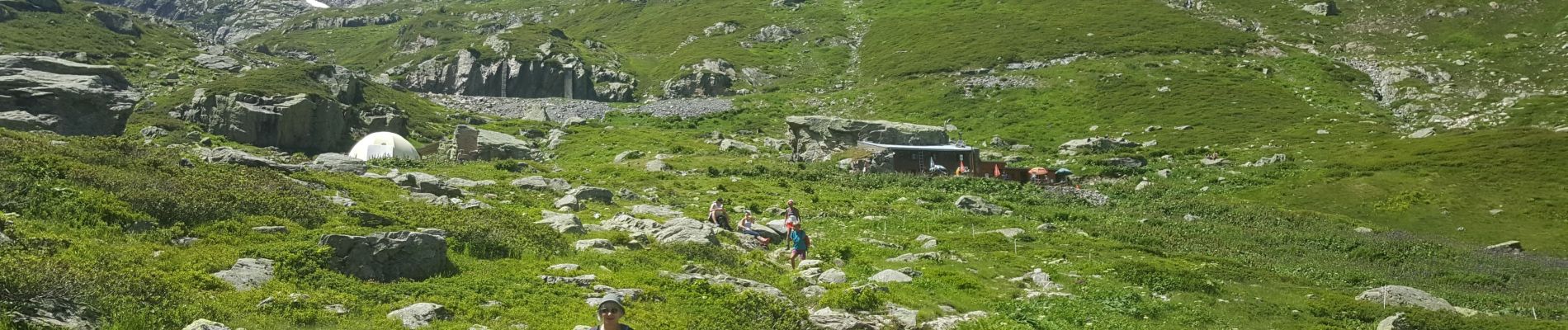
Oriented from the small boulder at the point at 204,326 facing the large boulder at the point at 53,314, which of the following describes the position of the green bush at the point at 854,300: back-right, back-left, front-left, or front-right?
back-right

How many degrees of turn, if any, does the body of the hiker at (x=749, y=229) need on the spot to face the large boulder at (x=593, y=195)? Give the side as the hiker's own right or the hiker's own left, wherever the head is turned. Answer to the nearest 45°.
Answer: approximately 180°

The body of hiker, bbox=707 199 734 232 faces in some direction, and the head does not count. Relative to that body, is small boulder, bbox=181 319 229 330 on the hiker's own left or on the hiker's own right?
on the hiker's own right

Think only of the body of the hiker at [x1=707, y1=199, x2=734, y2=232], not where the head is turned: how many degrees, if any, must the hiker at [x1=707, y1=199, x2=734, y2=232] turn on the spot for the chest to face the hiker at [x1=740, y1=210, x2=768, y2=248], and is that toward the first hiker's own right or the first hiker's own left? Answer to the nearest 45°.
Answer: approximately 45° to the first hiker's own left

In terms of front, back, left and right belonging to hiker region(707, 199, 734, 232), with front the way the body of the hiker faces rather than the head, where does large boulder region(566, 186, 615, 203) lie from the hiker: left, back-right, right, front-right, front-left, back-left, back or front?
back

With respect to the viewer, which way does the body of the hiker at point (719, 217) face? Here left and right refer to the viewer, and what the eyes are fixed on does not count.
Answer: facing the viewer and to the right of the viewer

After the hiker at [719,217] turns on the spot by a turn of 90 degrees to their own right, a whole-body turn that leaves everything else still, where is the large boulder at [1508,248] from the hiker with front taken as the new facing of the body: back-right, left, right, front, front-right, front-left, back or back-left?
back-left

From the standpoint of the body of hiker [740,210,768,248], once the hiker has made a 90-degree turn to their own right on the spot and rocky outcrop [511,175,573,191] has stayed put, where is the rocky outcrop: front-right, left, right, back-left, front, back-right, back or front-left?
right

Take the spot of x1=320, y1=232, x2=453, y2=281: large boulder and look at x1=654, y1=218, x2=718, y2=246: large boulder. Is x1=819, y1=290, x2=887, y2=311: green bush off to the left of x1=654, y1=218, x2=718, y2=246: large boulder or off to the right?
right

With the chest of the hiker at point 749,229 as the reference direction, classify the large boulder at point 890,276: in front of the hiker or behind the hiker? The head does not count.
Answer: in front

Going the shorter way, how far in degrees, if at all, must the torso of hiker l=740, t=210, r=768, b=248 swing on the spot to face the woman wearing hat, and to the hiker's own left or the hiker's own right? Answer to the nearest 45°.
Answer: approximately 45° to the hiker's own right

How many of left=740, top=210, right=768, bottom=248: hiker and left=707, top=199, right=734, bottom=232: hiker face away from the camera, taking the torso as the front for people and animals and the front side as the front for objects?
0

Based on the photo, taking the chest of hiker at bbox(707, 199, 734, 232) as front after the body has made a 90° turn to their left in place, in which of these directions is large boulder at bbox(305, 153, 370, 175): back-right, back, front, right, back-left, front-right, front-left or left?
left
